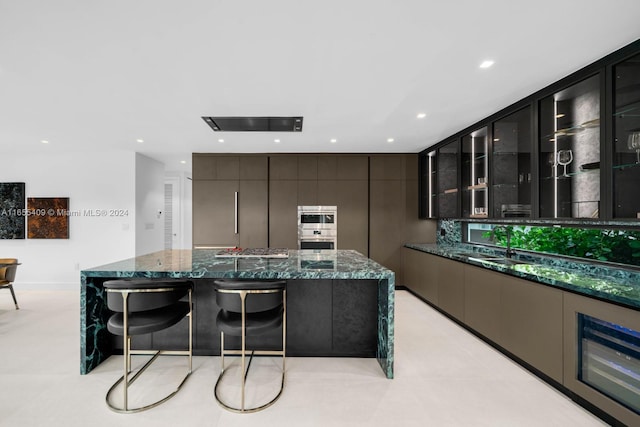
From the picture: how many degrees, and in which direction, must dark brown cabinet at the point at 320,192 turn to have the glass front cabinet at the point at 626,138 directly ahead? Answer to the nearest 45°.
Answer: approximately 45° to its left

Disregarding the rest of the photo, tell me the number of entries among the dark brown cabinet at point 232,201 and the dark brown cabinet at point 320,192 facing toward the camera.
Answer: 2

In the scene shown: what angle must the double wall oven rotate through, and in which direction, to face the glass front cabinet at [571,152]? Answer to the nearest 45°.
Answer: approximately 45° to its left

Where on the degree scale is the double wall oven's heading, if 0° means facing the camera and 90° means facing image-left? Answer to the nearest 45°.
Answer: approximately 0°

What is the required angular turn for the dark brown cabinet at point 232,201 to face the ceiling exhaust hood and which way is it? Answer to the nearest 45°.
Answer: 0° — it already faces it

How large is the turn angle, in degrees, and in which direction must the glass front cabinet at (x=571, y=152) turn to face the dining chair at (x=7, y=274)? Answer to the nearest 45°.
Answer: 0° — it already faces it

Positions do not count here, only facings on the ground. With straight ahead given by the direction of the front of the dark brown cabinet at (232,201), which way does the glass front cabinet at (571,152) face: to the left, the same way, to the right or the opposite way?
to the right

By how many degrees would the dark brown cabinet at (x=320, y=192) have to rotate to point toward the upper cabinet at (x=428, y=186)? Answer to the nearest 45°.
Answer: approximately 90° to its left

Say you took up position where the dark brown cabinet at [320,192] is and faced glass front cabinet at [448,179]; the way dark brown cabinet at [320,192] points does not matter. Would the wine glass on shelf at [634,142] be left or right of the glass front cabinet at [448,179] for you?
right
